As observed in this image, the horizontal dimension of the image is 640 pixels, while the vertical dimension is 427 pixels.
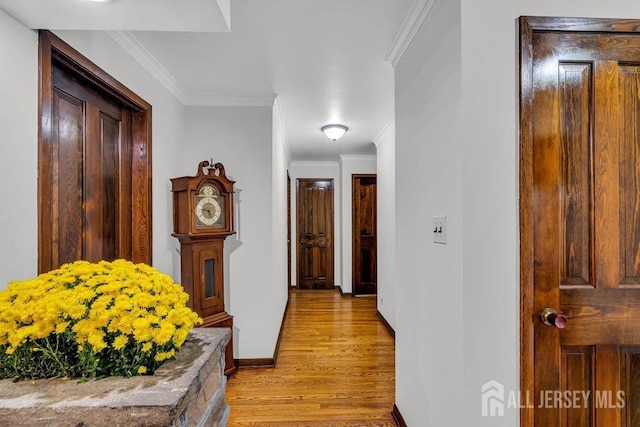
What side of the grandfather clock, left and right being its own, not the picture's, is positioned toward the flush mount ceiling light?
left

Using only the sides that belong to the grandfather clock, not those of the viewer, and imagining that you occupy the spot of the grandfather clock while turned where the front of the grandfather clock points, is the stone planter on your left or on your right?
on your right

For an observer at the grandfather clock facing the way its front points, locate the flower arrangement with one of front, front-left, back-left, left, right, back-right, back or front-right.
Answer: front-right

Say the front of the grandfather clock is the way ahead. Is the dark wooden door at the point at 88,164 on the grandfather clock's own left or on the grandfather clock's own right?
on the grandfather clock's own right

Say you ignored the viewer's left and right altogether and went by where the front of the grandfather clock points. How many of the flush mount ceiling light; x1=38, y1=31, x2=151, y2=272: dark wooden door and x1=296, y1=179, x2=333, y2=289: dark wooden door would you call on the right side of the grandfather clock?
1

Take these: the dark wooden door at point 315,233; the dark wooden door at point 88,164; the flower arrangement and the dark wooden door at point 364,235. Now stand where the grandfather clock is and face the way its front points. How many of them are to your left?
2

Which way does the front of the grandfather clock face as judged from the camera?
facing the viewer and to the right of the viewer

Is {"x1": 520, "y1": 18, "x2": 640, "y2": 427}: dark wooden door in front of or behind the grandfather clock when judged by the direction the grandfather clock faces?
in front

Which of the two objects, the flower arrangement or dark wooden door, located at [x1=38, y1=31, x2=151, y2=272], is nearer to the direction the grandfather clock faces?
the flower arrangement

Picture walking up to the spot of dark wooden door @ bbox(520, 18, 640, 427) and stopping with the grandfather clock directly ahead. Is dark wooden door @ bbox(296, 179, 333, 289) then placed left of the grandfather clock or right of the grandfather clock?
right

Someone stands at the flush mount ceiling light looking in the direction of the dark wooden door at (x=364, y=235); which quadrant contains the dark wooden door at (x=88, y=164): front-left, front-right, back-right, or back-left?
back-left

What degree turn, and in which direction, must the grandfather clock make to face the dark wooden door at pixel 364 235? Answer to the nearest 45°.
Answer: approximately 90° to its left

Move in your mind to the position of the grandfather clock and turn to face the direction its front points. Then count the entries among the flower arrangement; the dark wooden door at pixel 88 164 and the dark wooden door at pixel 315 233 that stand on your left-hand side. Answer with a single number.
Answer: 1
